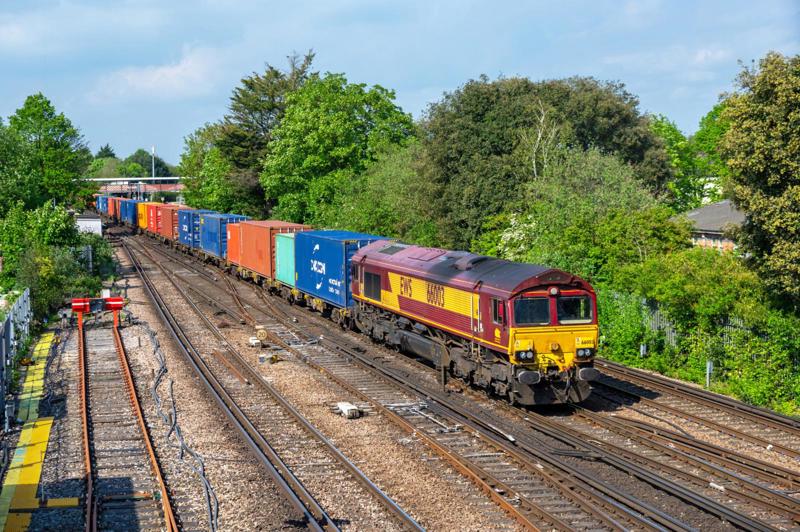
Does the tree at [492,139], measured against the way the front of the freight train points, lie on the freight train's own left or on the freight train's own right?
on the freight train's own left

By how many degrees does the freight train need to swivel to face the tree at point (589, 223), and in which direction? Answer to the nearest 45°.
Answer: approximately 90° to its left

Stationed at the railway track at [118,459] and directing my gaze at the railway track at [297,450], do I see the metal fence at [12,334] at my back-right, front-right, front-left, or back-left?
back-left

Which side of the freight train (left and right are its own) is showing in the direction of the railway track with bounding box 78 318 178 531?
right

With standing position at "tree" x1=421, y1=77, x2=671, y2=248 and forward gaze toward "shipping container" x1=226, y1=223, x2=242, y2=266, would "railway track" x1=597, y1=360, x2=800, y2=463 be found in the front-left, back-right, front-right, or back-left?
back-left

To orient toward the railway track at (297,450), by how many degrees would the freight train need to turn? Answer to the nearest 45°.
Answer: approximately 90° to its right

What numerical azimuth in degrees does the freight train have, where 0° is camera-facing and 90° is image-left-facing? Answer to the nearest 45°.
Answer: approximately 315°
